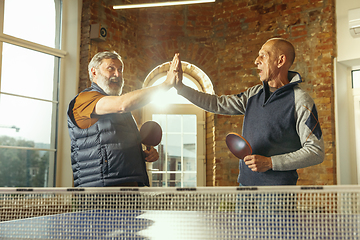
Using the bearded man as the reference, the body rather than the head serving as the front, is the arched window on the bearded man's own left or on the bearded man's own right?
on the bearded man's own left

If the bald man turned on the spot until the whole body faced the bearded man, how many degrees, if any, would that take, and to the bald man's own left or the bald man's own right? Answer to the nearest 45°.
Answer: approximately 45° to the bald man's own right

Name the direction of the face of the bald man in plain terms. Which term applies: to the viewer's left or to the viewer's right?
to the viewer's left

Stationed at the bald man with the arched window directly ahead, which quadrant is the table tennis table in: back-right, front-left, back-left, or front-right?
back-left

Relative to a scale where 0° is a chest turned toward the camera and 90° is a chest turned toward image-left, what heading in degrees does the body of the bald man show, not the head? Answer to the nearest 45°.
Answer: approximately 45°

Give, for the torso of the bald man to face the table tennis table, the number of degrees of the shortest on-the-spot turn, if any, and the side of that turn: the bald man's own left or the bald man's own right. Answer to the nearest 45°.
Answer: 0° — they already face it

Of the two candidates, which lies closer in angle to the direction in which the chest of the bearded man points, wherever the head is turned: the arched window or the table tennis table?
the table tennis table

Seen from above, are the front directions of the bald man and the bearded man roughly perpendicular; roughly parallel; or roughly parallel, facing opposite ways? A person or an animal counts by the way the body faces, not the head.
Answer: roughly perpendicular
